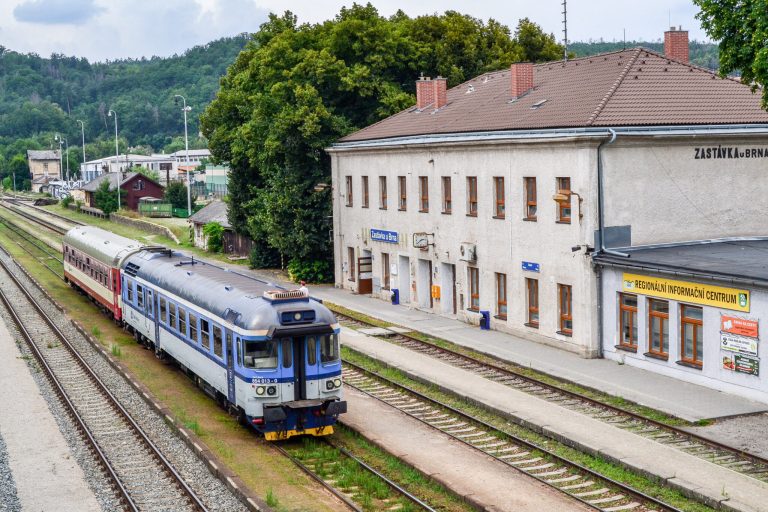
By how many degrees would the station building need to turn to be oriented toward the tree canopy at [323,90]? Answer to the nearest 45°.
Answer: approximately 90° to its right

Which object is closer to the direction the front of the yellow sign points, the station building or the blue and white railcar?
the blue and white railcar

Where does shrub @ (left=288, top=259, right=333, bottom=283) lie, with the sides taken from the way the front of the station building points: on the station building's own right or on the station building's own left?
on the station building's own right

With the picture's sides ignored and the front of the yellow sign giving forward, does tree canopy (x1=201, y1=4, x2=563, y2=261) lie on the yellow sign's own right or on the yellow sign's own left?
on the yellow sign's own right

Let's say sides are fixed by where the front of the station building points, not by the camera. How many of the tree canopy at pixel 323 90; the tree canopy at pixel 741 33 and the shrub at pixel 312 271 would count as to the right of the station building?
2
